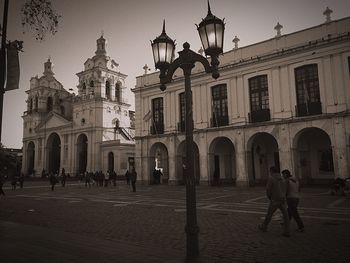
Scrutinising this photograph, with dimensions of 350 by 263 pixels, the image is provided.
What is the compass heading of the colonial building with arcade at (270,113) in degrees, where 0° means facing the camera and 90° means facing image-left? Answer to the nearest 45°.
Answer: approximately 45°

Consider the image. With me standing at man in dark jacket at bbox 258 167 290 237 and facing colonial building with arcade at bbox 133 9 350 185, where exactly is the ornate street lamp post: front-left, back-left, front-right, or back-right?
back-left

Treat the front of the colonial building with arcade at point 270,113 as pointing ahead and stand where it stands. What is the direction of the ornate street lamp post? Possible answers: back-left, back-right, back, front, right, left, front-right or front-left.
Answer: front-left

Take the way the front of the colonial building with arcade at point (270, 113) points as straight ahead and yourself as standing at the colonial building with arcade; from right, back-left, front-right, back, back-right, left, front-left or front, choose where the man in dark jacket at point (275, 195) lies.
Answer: front-left
